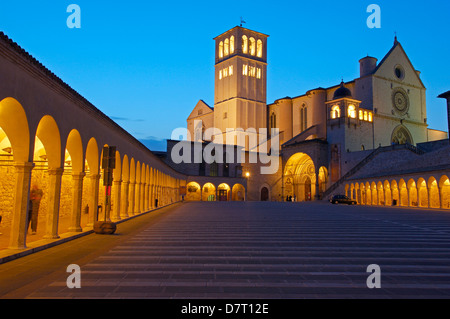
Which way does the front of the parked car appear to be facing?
to the viewer's right

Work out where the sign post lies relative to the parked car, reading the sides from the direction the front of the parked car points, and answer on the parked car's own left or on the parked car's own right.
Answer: on the parked car's own right
